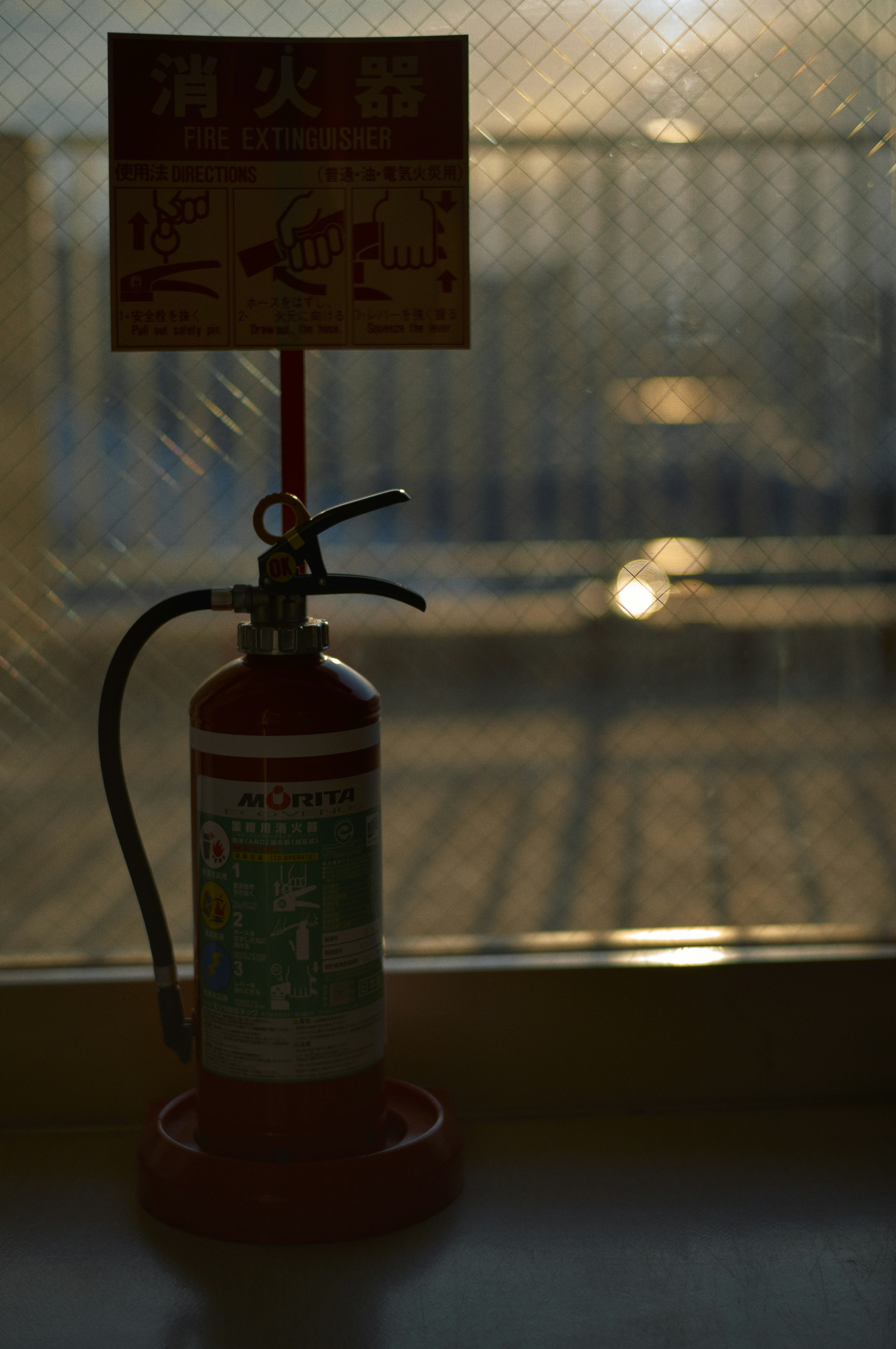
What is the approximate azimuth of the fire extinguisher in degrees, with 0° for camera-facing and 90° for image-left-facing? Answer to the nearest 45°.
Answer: approximately 0°

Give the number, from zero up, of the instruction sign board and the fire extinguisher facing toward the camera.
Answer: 2

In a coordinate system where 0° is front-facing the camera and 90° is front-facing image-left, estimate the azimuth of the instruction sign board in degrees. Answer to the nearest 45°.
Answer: approximately 0°
